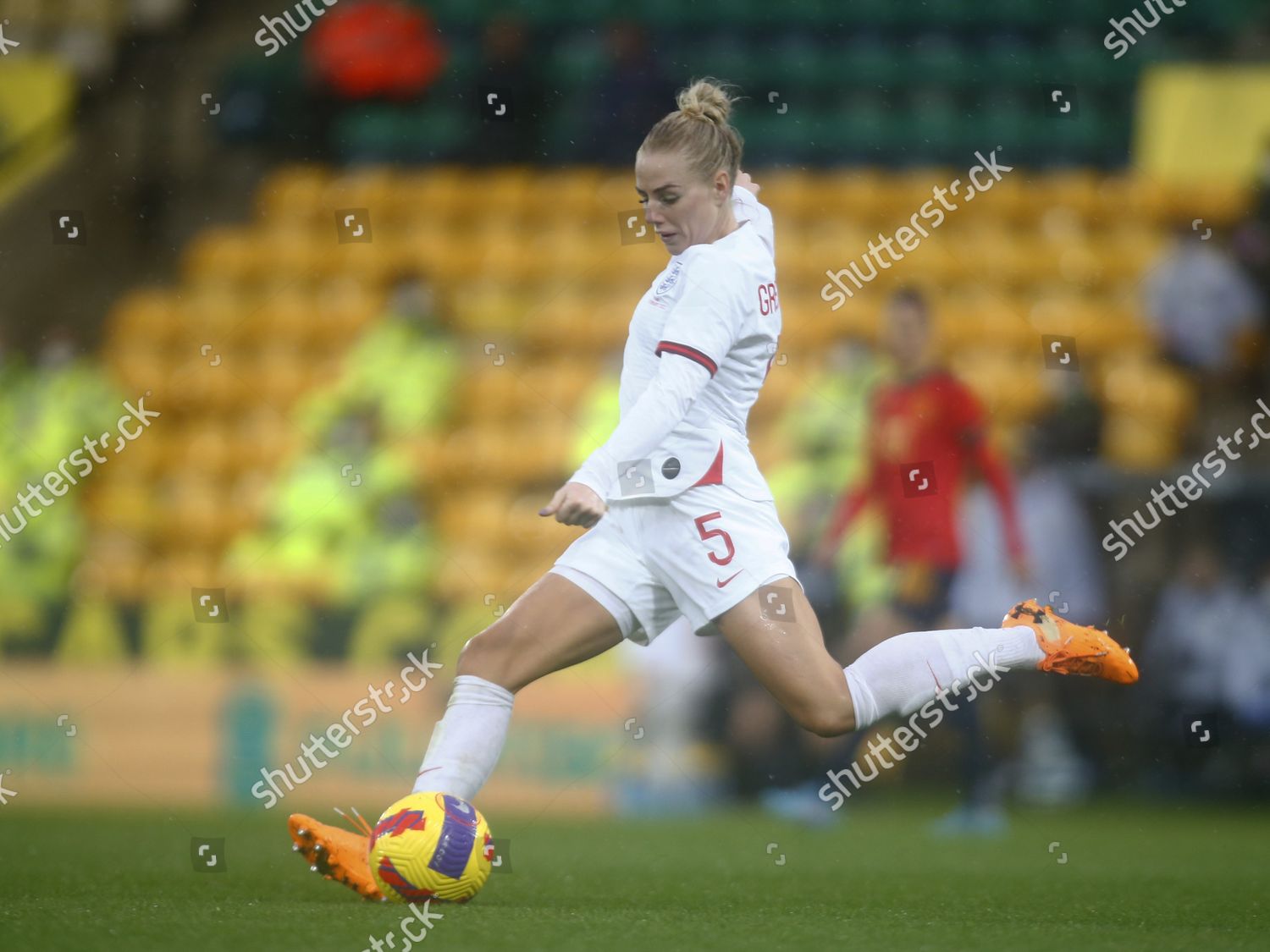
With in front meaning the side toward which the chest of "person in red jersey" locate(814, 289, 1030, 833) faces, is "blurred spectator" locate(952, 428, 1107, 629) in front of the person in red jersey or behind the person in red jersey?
behind

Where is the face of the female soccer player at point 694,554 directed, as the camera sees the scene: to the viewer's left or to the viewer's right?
to the viewer's left

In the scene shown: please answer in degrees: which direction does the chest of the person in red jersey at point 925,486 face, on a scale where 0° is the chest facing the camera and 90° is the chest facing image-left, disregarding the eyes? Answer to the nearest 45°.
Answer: approximately 45°

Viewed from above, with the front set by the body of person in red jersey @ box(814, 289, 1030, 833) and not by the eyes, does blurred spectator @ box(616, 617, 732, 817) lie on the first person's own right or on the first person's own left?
on the first person's own right

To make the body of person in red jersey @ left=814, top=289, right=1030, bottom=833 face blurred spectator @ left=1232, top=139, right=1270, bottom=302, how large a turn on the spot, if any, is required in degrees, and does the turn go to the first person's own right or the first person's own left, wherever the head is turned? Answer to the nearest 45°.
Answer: approximately 180°

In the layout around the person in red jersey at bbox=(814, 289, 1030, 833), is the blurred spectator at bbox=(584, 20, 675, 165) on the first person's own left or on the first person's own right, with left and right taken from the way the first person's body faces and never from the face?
on the first person's own right

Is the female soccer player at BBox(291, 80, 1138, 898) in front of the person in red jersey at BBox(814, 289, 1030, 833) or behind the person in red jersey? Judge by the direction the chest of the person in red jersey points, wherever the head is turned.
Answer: in front

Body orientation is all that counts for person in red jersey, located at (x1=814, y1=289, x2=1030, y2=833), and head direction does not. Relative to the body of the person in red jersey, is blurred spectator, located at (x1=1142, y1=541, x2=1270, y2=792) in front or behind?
behind

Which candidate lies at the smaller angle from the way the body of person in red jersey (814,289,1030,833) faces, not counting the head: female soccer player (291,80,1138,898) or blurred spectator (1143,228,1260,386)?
the female soccer player
